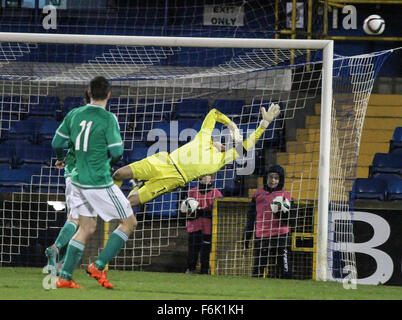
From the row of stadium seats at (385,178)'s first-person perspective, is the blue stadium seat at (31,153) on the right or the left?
on its right

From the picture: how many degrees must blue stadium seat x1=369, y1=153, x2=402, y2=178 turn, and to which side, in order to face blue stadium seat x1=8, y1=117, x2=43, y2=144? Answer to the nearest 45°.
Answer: approximately 90° to its right

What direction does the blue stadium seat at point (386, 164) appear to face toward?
toward the camera

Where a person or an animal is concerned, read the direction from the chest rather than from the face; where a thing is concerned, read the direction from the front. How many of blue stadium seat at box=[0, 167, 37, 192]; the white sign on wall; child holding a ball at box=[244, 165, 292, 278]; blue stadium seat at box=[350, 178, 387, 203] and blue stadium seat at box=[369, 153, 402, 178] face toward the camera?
5

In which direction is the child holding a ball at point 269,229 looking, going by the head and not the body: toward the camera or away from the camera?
toward the camera

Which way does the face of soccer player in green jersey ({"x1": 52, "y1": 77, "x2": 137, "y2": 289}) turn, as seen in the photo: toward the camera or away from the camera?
away from the camera

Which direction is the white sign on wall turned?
toward the camera

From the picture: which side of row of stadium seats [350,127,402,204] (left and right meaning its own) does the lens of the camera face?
front

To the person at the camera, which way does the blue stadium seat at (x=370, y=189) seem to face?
facing the viewer

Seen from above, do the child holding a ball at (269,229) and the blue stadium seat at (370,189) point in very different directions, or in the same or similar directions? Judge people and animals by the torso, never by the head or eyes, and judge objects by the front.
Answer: same or similar directions

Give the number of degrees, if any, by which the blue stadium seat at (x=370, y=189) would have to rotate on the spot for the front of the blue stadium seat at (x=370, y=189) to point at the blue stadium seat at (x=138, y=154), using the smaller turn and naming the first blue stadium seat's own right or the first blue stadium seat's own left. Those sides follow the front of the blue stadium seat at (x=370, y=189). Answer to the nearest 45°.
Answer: approximately 90° to the first blue stadium seat's own right

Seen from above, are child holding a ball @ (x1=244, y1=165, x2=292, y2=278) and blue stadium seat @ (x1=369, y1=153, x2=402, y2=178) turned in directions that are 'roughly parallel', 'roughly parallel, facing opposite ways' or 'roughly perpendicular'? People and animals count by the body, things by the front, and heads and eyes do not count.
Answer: roughly parallel

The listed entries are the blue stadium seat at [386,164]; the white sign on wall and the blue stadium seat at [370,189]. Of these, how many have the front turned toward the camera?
3
